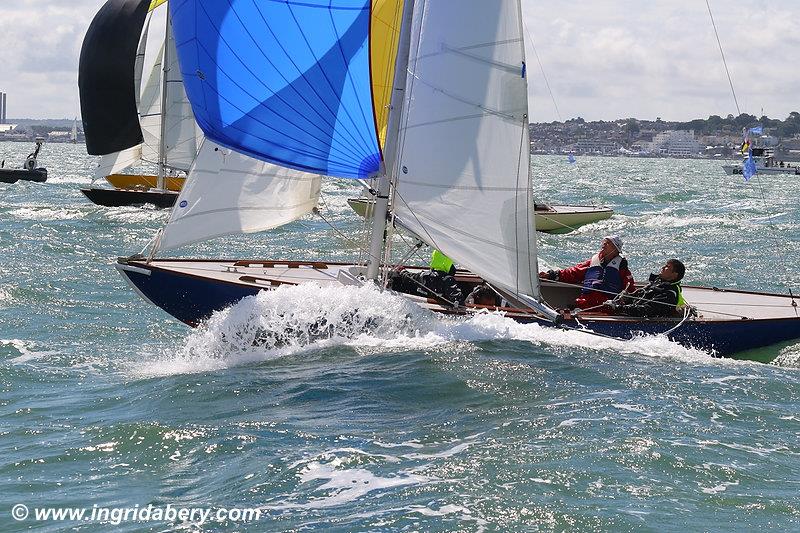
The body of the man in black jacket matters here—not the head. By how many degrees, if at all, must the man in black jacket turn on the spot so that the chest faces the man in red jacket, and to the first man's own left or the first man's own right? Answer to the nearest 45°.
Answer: approximately 45° to the first man's own right

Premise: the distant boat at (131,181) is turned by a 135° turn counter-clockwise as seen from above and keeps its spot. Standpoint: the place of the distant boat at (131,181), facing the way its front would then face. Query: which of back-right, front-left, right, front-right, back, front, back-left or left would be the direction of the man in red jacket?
front-right

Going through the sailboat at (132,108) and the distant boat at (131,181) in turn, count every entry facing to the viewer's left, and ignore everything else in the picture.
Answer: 2

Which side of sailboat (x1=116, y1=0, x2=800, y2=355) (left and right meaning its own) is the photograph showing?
left

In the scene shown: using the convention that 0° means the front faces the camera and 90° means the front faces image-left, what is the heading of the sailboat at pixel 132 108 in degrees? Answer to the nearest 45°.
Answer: approximately 90°

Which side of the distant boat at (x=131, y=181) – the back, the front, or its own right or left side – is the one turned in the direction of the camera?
left

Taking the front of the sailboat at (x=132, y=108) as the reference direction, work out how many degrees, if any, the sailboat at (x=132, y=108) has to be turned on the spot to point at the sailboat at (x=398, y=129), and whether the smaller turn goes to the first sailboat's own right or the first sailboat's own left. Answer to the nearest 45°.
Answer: approximately 90° to the first sailboat's own left

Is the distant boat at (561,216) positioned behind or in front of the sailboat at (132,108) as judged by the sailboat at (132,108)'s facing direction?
behind

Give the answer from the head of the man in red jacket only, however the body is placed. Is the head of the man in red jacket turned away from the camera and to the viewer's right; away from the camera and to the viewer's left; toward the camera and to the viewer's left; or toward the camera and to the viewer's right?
toward the camera and to the viewer's left

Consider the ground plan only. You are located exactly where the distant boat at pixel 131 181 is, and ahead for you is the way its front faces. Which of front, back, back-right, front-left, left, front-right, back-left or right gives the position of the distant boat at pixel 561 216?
back-left

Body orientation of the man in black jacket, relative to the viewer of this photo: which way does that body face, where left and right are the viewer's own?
facing to the left of the viewer
